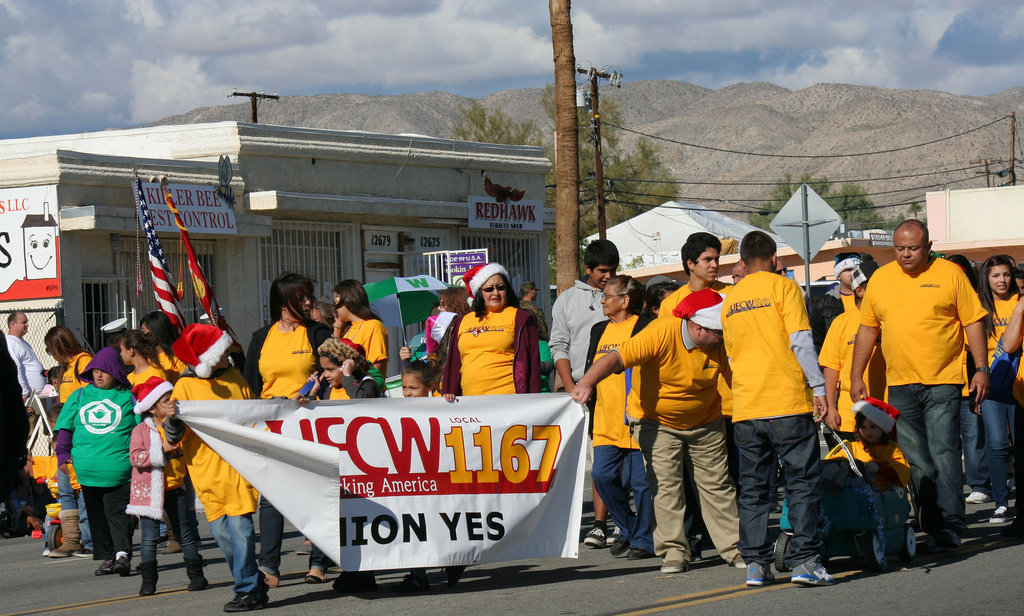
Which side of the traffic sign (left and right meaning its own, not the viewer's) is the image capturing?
back

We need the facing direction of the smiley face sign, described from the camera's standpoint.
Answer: facing the viewer

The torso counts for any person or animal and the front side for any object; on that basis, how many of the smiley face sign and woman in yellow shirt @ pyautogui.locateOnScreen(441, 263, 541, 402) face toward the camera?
2

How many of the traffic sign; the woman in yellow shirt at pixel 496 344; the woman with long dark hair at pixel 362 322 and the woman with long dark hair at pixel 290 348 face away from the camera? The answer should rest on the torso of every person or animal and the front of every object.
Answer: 1

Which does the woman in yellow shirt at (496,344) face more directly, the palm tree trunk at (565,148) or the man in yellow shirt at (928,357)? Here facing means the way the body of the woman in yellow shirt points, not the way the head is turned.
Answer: the man in yellow shirt

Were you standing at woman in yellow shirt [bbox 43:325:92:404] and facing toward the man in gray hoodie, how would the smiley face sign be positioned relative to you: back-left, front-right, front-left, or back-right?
back-left

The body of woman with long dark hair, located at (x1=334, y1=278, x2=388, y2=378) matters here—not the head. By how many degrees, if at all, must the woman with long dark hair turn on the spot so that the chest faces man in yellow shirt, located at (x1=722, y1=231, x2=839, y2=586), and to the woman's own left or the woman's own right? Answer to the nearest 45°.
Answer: approximately 90° to the woman's own left

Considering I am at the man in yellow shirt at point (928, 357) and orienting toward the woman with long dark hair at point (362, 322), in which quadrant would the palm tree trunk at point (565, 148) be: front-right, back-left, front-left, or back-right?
front-right

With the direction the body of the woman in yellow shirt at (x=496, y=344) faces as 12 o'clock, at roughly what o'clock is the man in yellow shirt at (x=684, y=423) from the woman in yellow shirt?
The man in yellow shirt is roughly at 10 o'clock from the woman in yellow shirt.

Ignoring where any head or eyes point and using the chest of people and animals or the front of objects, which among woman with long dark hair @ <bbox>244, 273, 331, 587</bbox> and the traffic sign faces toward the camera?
the woman with long dark hair

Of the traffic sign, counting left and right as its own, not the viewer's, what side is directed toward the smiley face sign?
left

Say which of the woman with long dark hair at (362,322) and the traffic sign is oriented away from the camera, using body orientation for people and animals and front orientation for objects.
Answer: the traffic sign

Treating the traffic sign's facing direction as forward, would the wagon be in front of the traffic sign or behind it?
behind

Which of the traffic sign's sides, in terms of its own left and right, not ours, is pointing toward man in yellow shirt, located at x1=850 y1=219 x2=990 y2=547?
back

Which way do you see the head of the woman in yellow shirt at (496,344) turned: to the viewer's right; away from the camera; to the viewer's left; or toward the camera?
toward the camera
